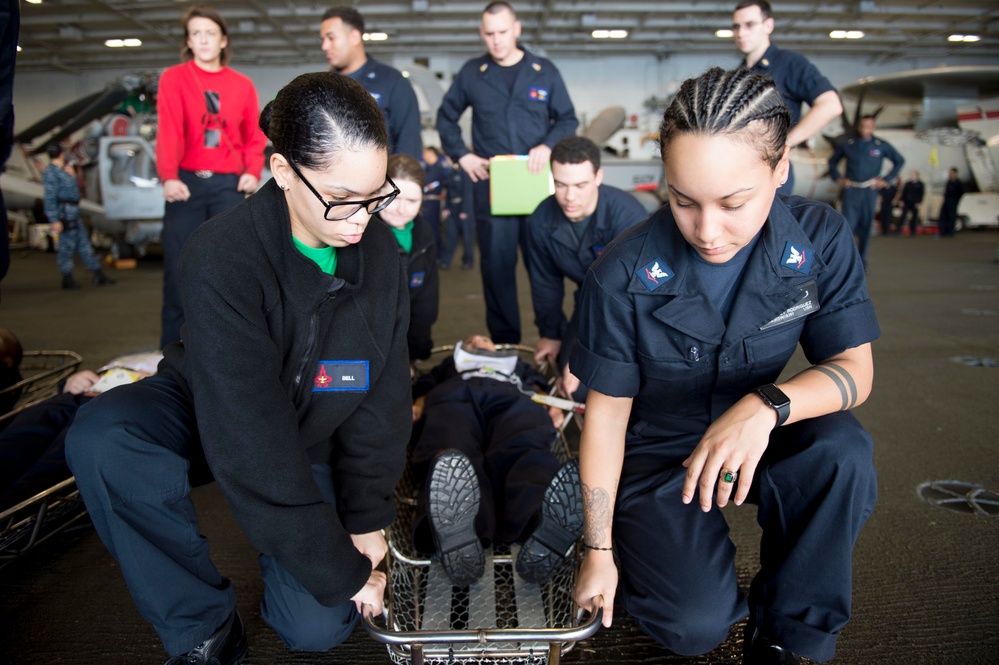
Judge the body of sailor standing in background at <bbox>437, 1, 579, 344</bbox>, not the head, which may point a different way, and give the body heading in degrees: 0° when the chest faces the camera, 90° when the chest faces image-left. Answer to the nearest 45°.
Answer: approximately 0°

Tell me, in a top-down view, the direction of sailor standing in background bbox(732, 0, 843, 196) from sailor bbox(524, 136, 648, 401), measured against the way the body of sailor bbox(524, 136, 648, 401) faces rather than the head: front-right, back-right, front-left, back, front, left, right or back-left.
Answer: back

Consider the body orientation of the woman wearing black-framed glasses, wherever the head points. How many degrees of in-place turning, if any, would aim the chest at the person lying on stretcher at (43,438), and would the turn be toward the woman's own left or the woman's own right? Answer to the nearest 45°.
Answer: approximately 180°

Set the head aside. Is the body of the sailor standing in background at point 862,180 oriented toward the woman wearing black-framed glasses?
yes

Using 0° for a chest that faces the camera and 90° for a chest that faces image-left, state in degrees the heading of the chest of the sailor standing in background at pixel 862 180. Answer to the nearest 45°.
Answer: approximately 0°

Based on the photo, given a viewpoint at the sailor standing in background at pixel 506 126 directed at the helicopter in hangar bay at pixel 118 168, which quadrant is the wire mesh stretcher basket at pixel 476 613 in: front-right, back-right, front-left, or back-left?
back-left

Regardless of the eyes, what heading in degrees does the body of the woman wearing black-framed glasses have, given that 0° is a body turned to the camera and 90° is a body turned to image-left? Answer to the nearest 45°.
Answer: approximately 315°
